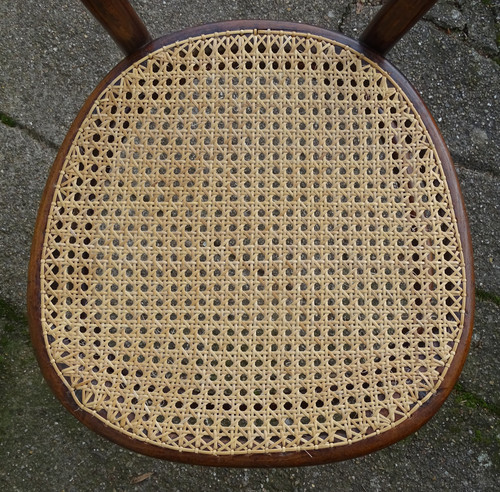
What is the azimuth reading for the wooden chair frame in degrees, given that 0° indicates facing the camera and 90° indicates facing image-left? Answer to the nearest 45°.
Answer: approximately 0°
